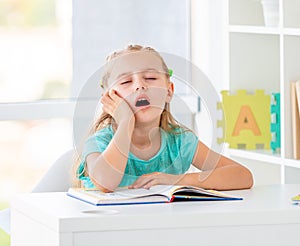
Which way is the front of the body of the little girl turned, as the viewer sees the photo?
toward the camera

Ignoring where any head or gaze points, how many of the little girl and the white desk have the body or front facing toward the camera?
1

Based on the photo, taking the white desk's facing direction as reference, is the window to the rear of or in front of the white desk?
in front

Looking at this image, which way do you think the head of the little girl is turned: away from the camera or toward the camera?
toward the camera

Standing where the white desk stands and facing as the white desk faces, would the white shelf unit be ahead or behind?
ahead

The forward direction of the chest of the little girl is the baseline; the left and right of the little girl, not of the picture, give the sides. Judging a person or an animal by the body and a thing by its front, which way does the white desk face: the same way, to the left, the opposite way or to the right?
the opposite way
